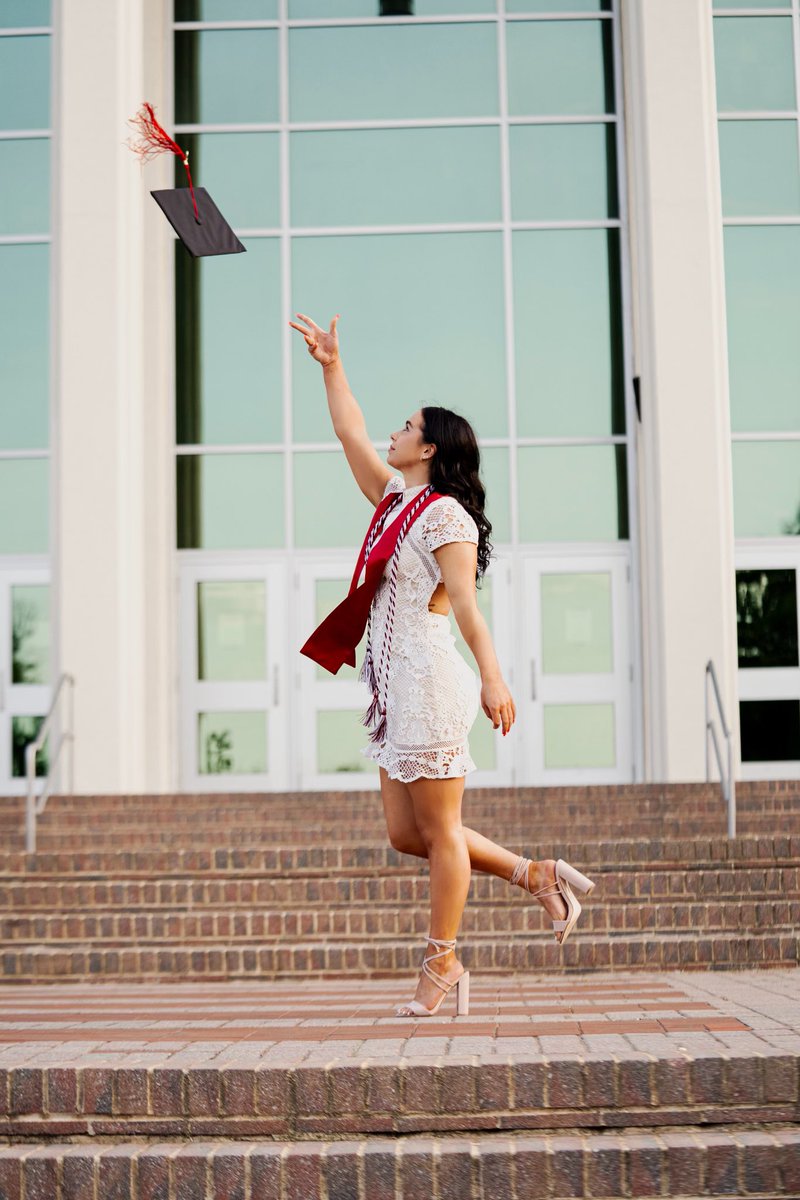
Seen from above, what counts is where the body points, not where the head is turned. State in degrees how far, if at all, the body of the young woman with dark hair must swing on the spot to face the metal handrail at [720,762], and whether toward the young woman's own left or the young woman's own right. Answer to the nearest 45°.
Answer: approximately 90° to the young woman's own right

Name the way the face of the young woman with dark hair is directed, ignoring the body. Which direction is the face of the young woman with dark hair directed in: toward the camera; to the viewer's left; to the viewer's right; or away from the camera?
to the viewer's left

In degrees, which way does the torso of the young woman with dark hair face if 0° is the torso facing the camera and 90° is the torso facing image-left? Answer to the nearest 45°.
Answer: approximately 90°
